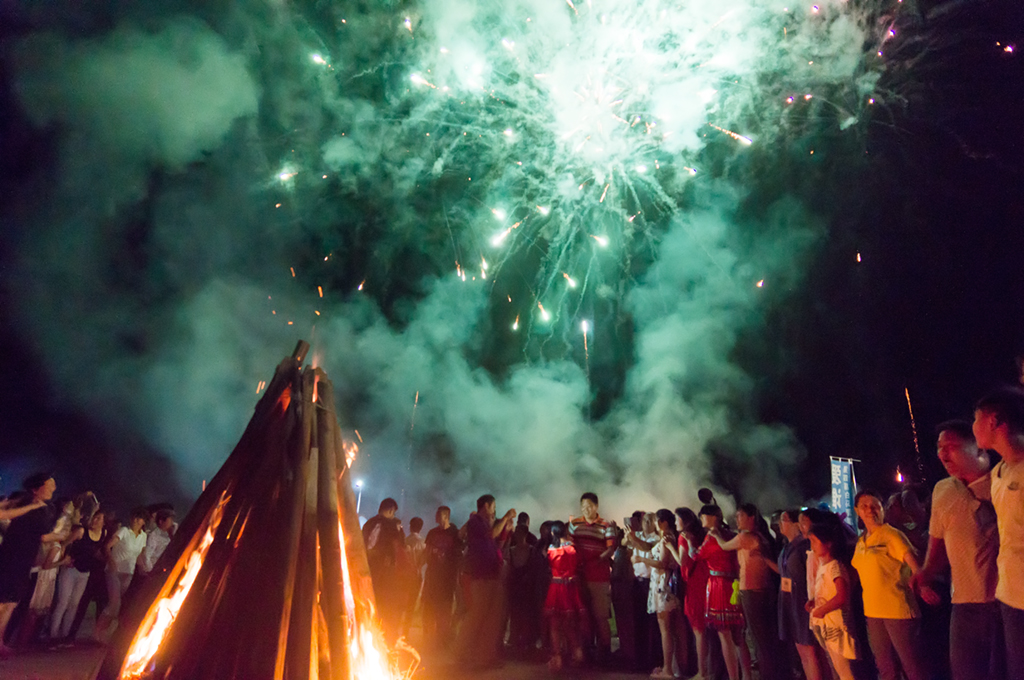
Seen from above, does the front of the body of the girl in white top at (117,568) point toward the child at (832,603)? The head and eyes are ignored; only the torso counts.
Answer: yes

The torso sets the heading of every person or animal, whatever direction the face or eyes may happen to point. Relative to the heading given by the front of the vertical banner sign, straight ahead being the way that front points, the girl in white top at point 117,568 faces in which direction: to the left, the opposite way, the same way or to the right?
to the left

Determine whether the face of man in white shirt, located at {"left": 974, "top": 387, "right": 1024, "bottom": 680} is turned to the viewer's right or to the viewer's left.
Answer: to the viewer's left

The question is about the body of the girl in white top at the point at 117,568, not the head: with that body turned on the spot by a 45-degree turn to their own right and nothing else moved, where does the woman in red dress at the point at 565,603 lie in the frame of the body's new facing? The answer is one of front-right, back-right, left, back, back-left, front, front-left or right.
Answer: front-left

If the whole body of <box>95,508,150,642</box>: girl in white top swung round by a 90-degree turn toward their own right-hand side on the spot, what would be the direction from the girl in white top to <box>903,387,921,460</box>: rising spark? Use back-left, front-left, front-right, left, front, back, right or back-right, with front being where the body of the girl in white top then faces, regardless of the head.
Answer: back-left

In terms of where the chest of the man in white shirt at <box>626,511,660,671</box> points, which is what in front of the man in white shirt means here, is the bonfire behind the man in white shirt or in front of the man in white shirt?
in front

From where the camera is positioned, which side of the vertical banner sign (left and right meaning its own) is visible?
front

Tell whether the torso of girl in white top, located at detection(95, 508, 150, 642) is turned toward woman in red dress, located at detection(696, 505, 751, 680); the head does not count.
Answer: yes

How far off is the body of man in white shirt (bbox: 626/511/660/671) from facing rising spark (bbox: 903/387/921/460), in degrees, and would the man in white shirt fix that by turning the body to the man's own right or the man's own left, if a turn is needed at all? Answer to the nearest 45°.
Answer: approximately 135° to the man's own left

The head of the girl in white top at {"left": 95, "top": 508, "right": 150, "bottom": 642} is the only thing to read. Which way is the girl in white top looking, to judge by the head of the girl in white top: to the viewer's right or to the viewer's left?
to the viewer's right

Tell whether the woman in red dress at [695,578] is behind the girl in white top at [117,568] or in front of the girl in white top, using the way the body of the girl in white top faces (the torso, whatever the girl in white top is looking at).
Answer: in front

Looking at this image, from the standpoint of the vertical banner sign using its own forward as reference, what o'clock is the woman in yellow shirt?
The woman in yellow shirt is roughly at 12 o'clock from the vertical banner sign.

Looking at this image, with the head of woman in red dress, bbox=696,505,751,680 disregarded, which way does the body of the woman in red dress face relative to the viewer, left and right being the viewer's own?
facing the viewer and to the left of the viewer
